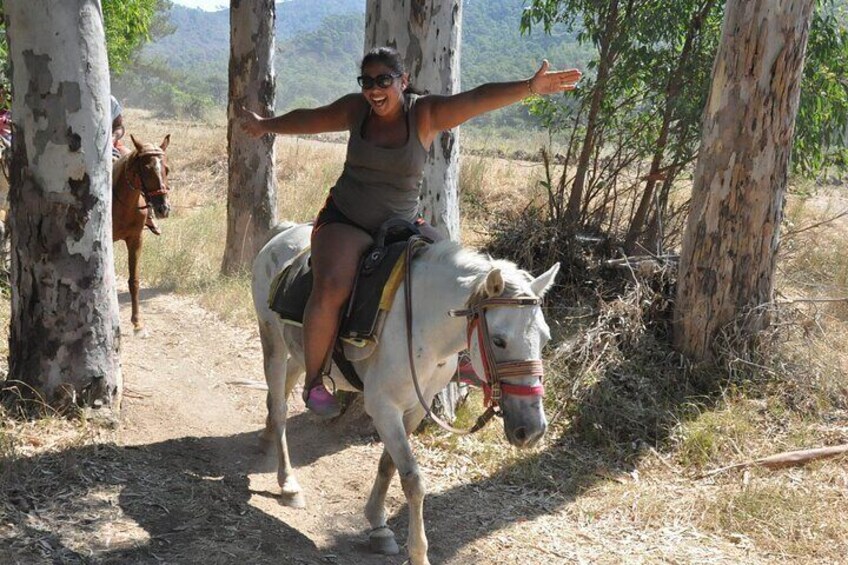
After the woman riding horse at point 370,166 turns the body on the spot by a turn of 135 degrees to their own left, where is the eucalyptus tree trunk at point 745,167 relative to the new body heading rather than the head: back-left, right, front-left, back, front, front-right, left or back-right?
front-right

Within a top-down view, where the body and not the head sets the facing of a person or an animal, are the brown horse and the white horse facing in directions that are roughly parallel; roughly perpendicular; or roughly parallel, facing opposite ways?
roughly parallel

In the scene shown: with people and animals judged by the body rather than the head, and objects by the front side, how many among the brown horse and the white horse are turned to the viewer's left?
0

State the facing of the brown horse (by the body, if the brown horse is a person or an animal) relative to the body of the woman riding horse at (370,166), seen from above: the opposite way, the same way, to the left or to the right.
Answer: the same way

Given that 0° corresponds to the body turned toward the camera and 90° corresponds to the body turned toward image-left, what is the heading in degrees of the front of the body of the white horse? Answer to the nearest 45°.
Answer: approximately 315°

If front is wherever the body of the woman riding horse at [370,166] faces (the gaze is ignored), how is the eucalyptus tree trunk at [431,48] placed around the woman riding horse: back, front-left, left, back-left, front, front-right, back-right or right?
back-left

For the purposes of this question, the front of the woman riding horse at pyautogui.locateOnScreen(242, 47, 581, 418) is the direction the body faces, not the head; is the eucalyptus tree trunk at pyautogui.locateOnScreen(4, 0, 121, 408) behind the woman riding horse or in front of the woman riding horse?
behind

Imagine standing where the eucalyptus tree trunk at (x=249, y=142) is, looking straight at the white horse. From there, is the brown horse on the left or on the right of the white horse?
right

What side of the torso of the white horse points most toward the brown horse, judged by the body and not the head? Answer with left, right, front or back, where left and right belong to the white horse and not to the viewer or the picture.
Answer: back

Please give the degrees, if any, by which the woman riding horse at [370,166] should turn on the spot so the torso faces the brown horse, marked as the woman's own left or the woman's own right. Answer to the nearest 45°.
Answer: approximately 180°

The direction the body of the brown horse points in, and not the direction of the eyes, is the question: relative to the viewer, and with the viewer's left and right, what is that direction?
facing the viewer and to the right of the viewer

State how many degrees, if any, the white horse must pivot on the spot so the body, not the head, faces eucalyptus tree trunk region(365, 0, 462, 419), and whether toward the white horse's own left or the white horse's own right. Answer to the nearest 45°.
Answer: approximately 135° to the white horse's own left

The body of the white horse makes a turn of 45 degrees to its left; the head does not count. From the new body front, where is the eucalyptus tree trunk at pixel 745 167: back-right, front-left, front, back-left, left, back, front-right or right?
front-left

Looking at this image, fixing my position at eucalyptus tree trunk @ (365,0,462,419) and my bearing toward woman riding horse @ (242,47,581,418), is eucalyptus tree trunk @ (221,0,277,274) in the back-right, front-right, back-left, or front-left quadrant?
back-right
